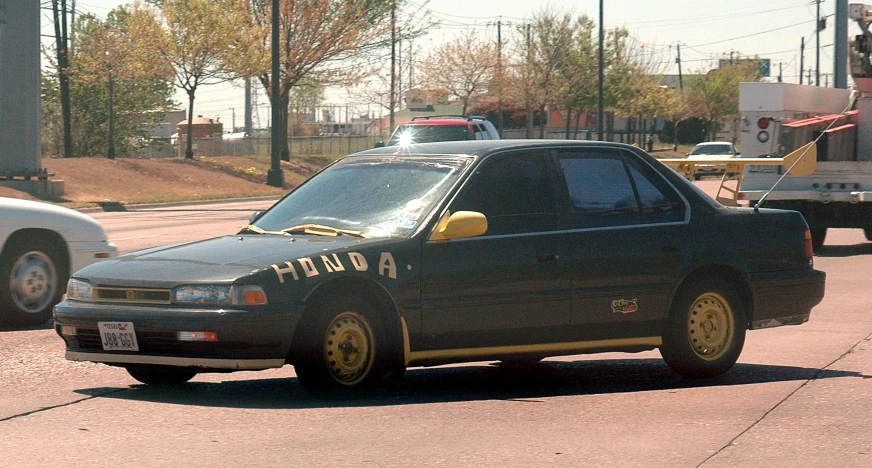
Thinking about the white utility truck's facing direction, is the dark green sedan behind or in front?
behind

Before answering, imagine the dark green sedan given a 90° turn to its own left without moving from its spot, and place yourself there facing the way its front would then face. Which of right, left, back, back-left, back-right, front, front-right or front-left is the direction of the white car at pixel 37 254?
back

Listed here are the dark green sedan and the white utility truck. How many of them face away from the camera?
1

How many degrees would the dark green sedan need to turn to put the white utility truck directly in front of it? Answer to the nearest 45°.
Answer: approximately 180°

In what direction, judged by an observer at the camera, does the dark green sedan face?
facing the viewer and to the left of the viewer

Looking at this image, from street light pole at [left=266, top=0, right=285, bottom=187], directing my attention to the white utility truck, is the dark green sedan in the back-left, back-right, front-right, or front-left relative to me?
front-right

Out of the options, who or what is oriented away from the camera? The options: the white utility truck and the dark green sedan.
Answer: the white utility truck

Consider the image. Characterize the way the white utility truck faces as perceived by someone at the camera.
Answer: facing away from the viewer

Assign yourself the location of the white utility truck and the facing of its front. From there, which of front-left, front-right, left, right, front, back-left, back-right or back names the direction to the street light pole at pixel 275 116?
front-left

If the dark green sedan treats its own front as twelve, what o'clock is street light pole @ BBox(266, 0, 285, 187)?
The street light pole is roughly at 4 o'clock from the dark green sedan.
